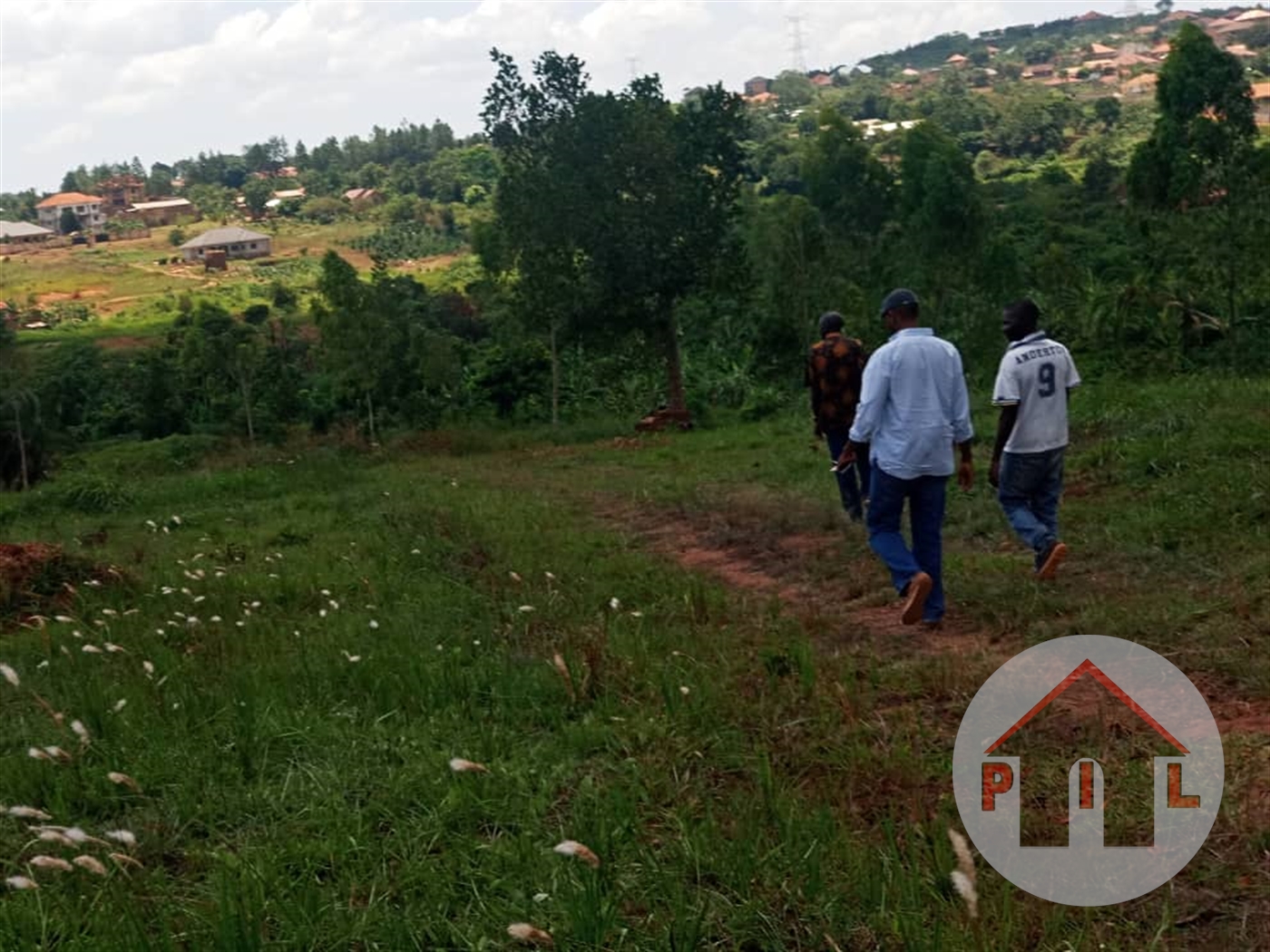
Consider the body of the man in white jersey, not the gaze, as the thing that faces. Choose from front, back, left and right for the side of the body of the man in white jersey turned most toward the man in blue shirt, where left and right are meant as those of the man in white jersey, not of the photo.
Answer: left

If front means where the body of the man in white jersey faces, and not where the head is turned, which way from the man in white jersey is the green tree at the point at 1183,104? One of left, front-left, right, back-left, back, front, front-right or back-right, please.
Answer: front-right

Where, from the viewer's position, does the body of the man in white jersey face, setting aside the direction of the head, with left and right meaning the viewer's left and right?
facing away from the viewer and to the left of the viewer

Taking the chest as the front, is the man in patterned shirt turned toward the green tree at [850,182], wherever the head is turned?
yes

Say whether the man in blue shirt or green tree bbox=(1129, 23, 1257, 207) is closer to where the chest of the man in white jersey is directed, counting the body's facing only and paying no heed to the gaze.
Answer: the green tree

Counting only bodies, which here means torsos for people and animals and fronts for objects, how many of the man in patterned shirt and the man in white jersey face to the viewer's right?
0

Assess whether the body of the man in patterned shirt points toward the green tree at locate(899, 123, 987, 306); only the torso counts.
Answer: yes

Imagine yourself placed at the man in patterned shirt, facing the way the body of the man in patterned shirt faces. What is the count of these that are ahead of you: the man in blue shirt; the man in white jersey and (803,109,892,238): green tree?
1

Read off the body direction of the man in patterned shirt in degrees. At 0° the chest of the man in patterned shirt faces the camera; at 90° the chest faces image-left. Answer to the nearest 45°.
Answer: approximately 180°

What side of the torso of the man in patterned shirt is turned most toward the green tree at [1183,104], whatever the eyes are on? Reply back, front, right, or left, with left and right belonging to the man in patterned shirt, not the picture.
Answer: front

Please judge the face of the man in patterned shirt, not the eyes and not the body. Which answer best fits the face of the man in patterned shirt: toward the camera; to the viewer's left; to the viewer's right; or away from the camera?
away from the camera

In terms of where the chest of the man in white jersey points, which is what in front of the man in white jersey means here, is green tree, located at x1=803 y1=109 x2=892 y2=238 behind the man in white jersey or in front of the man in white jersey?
in front
